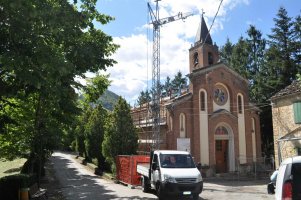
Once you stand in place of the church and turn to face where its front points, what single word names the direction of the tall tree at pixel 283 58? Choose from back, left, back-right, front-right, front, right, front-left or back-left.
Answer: left

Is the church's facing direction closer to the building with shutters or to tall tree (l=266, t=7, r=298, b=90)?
the building with shutters

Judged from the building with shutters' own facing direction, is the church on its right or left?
on its right

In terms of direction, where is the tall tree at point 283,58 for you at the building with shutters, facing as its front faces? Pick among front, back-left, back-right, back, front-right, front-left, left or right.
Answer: back-right

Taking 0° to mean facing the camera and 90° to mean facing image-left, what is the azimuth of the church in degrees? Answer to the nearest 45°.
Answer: approximately 315°

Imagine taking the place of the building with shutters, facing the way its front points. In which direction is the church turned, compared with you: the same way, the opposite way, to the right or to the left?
to the left

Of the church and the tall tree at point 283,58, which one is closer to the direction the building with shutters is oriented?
the church

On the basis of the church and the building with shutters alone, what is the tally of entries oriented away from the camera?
0

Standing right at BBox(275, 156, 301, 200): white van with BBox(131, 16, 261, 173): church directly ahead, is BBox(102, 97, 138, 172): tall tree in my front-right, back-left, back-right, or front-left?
front-left
